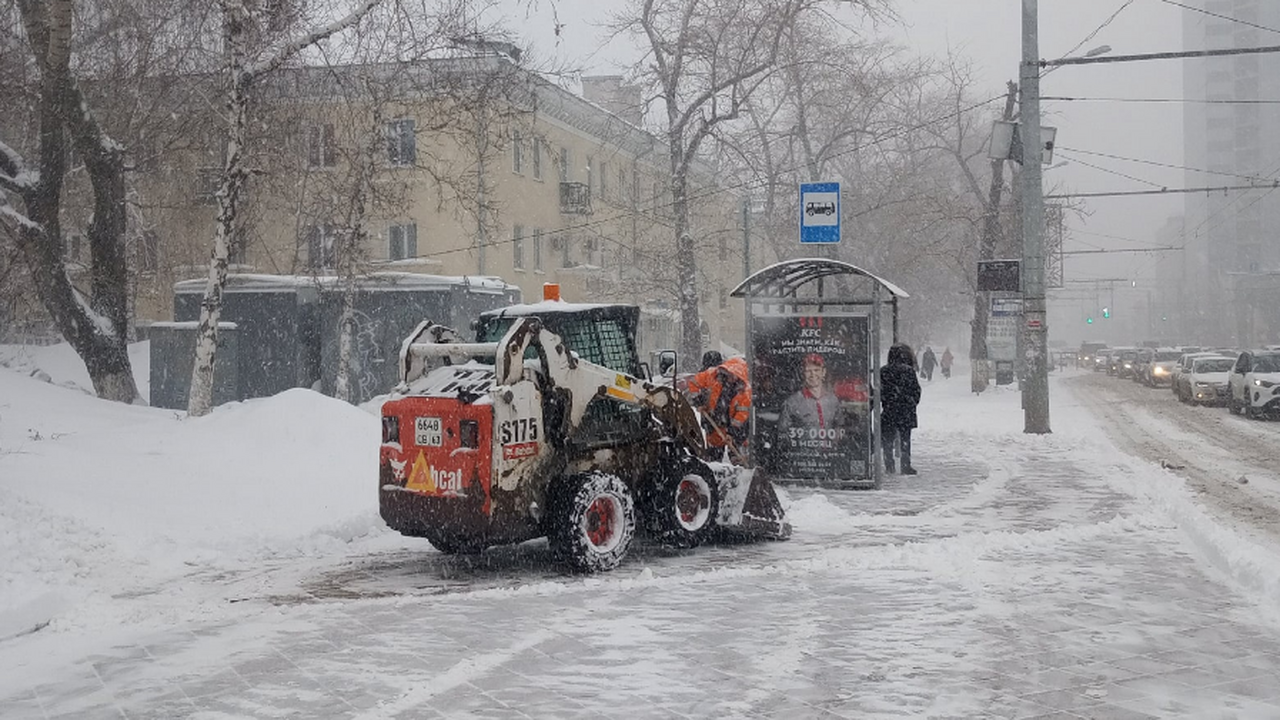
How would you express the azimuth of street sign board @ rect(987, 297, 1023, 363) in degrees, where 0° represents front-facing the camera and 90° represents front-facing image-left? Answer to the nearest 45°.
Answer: approximately 0°

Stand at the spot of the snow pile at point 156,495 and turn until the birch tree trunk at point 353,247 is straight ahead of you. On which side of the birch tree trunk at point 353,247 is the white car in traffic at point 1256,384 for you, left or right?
right

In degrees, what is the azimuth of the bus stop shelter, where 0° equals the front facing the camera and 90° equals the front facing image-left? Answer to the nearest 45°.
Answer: approximately 270°

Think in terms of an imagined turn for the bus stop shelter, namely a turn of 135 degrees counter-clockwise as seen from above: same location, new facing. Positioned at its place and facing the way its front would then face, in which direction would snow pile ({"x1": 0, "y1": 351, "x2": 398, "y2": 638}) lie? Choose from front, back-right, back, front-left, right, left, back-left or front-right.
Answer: left

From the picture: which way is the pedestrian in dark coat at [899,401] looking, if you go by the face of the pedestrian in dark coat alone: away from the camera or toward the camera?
away from the camera

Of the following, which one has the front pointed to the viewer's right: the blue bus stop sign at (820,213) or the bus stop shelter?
the bus stop shelter

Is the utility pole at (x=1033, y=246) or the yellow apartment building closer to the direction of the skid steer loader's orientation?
the utility pole

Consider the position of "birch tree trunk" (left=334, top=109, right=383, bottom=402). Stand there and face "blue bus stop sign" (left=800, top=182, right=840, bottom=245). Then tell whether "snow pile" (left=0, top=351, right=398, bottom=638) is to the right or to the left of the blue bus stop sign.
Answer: right

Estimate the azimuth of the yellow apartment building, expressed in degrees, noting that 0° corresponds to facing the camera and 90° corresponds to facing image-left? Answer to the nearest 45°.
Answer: approximately 315°

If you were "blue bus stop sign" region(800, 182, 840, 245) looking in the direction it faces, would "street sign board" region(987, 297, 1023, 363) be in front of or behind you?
behind

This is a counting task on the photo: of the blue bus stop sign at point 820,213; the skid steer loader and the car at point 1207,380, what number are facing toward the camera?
2

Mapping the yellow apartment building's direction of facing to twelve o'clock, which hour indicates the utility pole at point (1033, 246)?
The utility pole is roughly at 12 o'clock from the yellow apartment building.

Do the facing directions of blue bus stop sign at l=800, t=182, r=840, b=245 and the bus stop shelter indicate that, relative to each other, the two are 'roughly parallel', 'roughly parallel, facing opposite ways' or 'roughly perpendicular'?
roughly perpendicular

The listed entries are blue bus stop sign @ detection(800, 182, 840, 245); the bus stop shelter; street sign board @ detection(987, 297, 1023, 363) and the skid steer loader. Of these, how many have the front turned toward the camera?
2

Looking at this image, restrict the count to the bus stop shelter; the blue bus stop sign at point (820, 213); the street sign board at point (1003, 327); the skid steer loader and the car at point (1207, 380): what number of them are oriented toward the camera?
3
